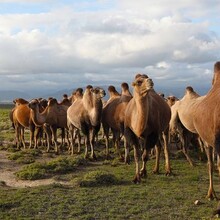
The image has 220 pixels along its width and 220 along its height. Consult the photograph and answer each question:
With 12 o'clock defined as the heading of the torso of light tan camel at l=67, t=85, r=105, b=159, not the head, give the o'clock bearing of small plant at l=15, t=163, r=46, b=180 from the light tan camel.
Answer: The small plant is roughly at 2 o'clock from the light tan camel.

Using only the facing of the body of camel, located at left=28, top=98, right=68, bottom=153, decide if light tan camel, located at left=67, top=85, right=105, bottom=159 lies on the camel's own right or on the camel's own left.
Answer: on the camel's own left

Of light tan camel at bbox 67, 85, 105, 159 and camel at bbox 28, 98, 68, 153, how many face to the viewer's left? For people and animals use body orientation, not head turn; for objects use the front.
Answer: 1

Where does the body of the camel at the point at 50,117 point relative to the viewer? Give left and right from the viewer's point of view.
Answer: facing to the left of the viewer

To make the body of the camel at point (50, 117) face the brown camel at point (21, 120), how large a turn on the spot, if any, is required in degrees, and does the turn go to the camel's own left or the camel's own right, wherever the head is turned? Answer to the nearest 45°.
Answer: approximately 45° to the camel's own right

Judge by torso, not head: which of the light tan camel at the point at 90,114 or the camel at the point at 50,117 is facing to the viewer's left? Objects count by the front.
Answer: the camel

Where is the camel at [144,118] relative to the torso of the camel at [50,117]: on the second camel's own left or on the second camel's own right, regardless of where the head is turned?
on the second camel's own left
